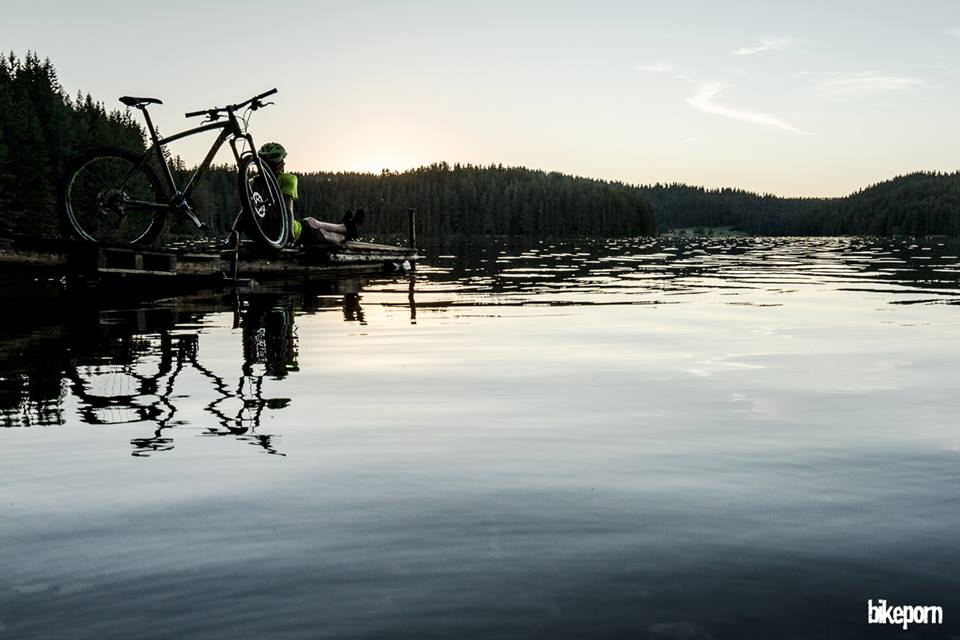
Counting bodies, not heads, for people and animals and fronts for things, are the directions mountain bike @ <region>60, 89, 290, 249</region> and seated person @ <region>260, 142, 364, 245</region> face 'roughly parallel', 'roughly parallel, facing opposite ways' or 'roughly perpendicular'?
roughly parallel

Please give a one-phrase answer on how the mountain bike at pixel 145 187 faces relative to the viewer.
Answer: facing to the right of the viewer

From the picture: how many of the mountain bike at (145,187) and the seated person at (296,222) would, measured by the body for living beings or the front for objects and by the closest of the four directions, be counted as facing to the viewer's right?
2

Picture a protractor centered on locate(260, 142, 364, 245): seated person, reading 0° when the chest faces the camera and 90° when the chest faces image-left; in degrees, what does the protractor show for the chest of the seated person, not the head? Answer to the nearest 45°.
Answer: approximately 270°
